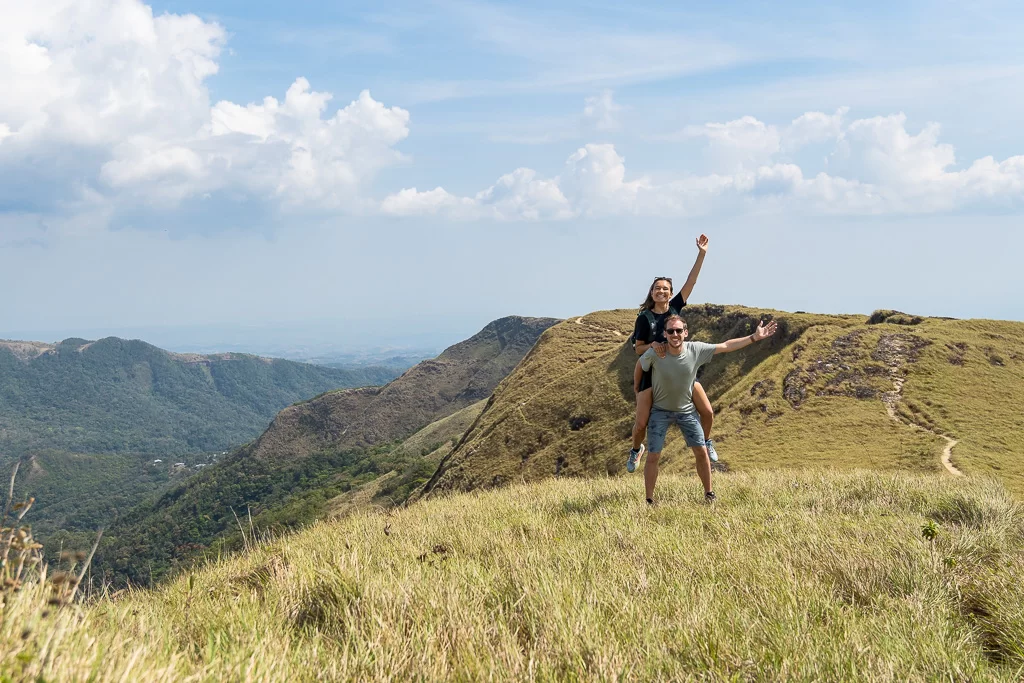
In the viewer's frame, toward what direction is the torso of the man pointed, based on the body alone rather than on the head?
toward the camera
